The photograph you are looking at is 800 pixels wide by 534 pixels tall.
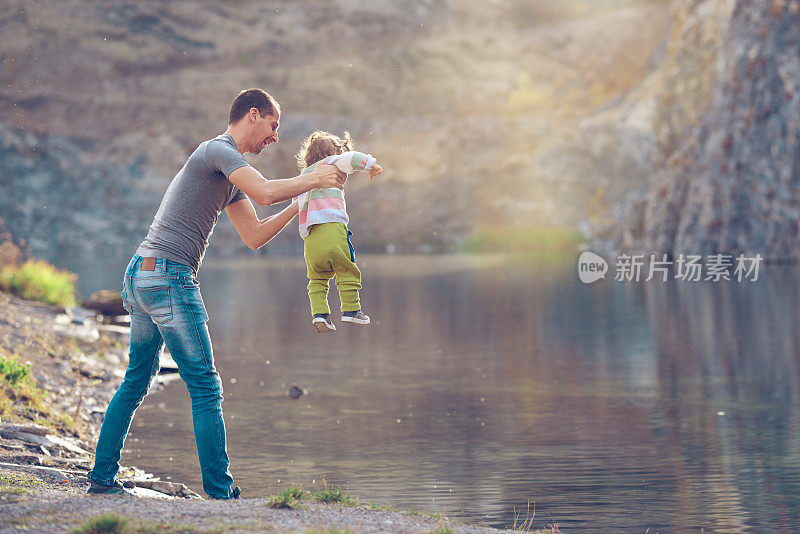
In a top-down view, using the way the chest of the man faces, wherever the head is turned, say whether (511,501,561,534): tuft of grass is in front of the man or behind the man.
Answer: in front

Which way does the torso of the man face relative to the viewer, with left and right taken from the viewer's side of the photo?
facing away from the viewer and to the right of the viewer

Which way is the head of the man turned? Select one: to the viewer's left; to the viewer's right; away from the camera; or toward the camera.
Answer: to the viewer's right
